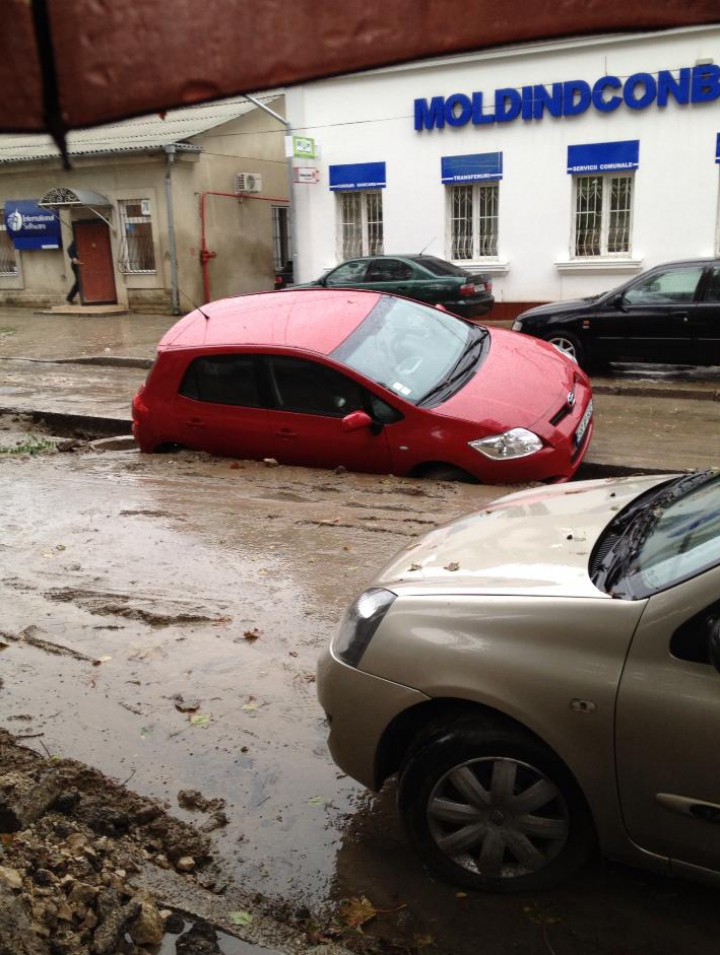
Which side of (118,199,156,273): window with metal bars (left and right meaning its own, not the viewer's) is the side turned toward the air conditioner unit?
left

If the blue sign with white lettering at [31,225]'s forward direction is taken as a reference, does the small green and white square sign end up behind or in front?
in front

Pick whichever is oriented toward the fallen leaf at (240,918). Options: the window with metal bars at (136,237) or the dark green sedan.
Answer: the window with metal bars

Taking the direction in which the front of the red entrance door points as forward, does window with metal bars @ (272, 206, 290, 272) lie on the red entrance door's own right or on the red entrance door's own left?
on the red entrance door's own left

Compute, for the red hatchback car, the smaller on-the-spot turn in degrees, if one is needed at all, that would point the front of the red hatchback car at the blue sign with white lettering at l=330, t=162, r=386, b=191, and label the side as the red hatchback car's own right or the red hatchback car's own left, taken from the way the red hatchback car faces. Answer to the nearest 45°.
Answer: approximately 135° to the red hatchback car's own left

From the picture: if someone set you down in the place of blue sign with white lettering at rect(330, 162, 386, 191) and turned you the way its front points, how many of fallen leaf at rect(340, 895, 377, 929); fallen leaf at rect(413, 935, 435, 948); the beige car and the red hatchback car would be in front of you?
4

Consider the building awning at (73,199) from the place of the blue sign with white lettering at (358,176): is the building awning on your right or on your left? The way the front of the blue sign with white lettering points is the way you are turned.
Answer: on your right

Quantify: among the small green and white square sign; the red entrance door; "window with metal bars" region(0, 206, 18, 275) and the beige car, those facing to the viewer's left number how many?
1

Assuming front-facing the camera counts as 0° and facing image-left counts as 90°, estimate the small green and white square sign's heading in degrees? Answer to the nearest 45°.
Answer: approximately 0°

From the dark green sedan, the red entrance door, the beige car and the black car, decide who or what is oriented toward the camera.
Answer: the red entrance door

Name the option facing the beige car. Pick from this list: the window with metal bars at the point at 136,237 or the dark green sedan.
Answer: the window with metal bars

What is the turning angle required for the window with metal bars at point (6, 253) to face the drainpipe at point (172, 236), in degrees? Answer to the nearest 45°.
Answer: approximately 45° to its left

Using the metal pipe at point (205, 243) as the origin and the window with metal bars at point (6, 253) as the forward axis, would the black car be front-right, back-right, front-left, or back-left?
back-left

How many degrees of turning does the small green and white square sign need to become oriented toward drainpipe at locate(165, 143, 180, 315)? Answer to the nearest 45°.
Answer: approximately 135° to its right

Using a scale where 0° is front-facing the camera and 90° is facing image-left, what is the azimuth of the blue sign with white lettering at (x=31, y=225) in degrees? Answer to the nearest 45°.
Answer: approximately 0°
